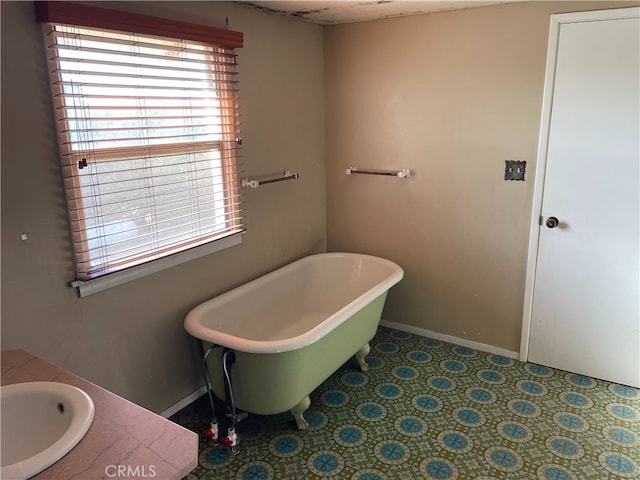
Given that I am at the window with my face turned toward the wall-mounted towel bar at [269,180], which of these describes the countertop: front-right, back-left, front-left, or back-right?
back-right

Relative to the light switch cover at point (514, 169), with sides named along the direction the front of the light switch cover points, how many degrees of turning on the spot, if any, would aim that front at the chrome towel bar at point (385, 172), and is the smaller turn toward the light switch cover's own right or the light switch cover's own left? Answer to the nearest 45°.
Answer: approximately 90° to the light switch cover's own right

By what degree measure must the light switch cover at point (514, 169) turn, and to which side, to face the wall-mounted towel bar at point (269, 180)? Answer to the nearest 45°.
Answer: approximately 90° to its right

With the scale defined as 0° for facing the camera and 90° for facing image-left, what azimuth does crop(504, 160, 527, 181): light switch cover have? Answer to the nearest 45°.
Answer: approximately 0°

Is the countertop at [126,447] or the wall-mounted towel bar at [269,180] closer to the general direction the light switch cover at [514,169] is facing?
the countertop

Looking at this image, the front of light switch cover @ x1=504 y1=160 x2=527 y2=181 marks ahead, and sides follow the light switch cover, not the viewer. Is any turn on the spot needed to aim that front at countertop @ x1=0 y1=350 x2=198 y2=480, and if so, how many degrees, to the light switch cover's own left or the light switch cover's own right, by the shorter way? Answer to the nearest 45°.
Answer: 0° — it already faces it
